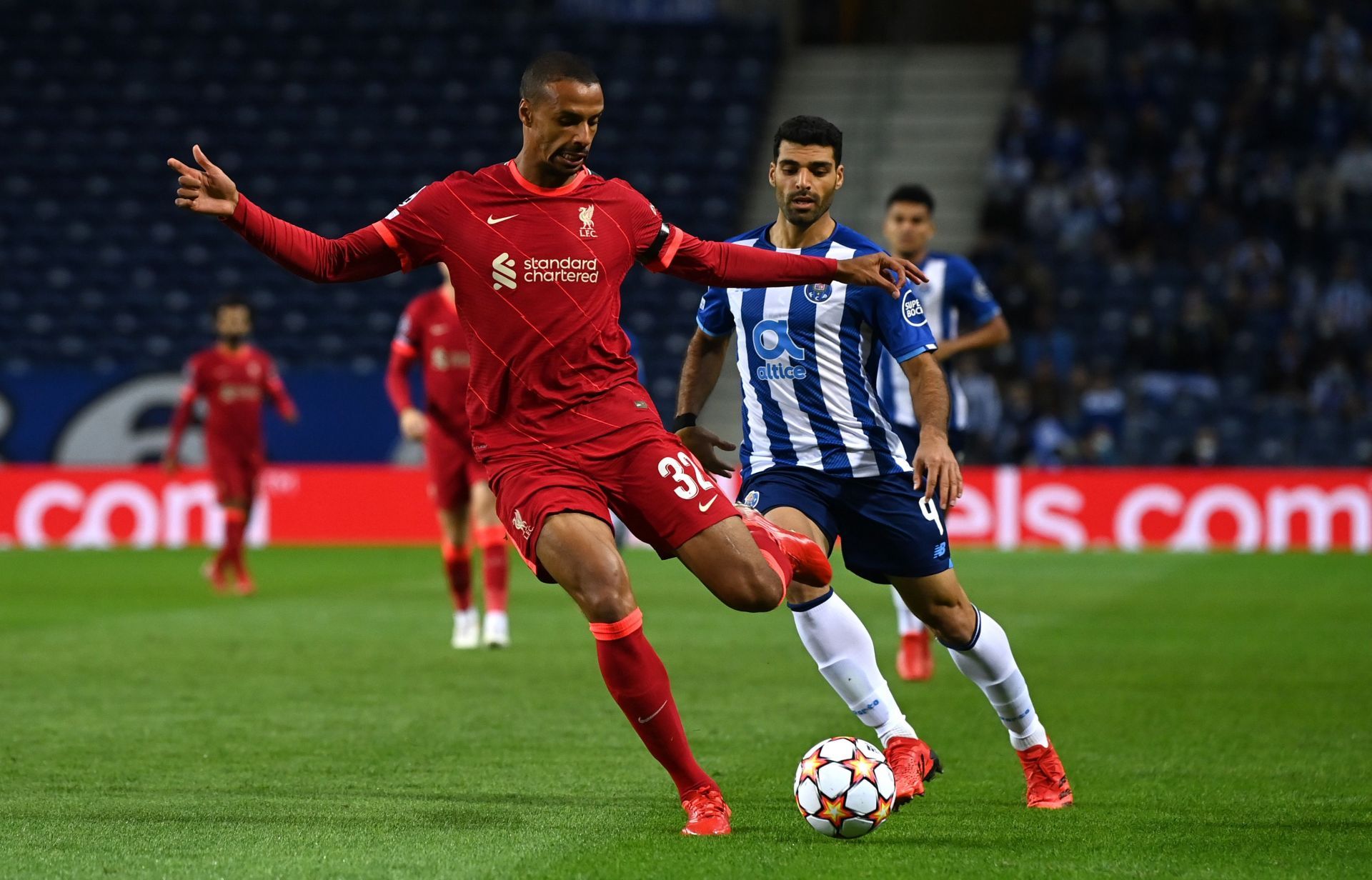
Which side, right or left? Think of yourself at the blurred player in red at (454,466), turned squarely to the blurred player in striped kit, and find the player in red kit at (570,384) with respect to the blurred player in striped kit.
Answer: right

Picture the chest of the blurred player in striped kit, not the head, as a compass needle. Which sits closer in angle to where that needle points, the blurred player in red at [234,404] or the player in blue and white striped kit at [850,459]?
the player in blue and white striped kit

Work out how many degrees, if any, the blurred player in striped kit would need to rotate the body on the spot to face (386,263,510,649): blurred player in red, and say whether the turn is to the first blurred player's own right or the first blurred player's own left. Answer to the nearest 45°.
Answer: approximately 90° to the first blurred player's own right

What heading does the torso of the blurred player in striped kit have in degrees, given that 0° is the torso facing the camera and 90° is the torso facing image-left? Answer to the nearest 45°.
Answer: approximately 45°

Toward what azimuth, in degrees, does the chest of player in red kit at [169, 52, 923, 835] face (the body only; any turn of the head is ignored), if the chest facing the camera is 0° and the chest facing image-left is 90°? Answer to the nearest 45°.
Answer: approximately 0°

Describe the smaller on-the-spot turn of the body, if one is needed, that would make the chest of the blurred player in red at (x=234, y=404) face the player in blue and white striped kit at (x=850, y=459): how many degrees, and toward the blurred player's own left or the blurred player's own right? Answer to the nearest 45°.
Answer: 0° — they already face them

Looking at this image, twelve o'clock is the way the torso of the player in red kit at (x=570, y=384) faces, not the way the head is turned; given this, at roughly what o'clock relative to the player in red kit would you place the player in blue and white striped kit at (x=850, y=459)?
The player in blue and white striped kit is roughly at 8 o'clock from the player in red kit.
